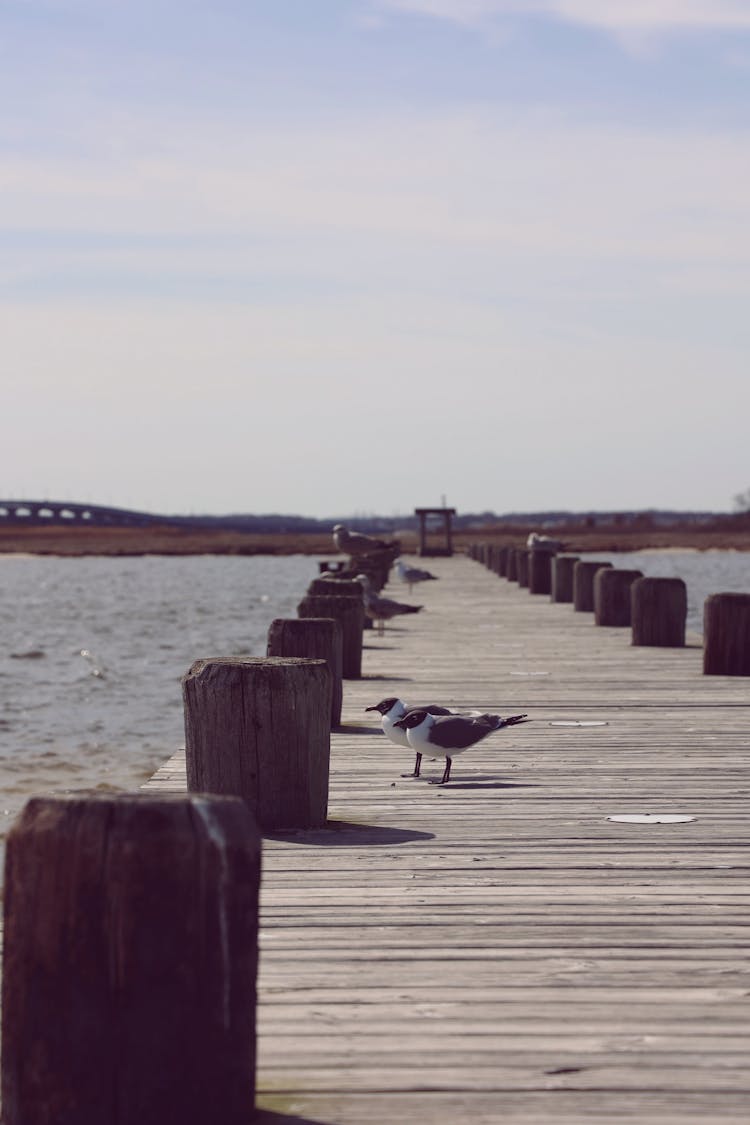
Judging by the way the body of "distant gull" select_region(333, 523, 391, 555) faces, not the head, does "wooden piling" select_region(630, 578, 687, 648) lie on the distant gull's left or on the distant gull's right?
on the distant gull's left

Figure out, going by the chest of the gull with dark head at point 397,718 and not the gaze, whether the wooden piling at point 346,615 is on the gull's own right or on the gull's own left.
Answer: on the gull's own right

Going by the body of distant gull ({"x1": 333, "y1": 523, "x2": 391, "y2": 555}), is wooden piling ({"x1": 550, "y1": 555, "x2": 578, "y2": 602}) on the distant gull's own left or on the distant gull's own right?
on the distant gull's own left

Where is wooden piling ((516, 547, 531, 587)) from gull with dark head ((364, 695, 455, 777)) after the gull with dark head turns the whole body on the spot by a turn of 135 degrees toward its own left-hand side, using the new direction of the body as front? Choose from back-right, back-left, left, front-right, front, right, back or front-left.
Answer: back-left

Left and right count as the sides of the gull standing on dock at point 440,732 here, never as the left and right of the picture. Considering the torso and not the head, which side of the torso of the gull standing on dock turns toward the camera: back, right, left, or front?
left

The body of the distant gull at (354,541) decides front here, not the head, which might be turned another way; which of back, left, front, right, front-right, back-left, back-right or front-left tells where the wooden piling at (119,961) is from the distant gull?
left

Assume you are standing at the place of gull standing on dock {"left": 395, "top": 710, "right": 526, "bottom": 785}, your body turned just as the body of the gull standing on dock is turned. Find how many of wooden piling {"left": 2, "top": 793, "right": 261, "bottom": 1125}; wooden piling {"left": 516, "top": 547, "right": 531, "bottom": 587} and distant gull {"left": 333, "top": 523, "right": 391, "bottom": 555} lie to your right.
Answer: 2

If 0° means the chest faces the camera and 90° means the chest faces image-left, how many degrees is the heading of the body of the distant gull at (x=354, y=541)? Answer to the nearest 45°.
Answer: approximately 90°

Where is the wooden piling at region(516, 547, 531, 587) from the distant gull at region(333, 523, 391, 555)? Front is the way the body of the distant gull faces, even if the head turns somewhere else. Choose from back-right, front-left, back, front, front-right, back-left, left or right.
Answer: back

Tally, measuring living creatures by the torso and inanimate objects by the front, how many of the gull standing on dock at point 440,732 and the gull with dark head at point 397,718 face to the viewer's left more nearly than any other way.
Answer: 2

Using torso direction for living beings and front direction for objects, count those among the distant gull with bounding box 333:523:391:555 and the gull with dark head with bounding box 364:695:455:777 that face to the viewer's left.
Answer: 2

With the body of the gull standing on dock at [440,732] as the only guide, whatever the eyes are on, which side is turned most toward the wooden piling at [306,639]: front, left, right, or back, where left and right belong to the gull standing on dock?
right

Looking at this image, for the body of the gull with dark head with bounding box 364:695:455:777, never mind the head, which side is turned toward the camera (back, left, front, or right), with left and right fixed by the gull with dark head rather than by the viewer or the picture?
left
